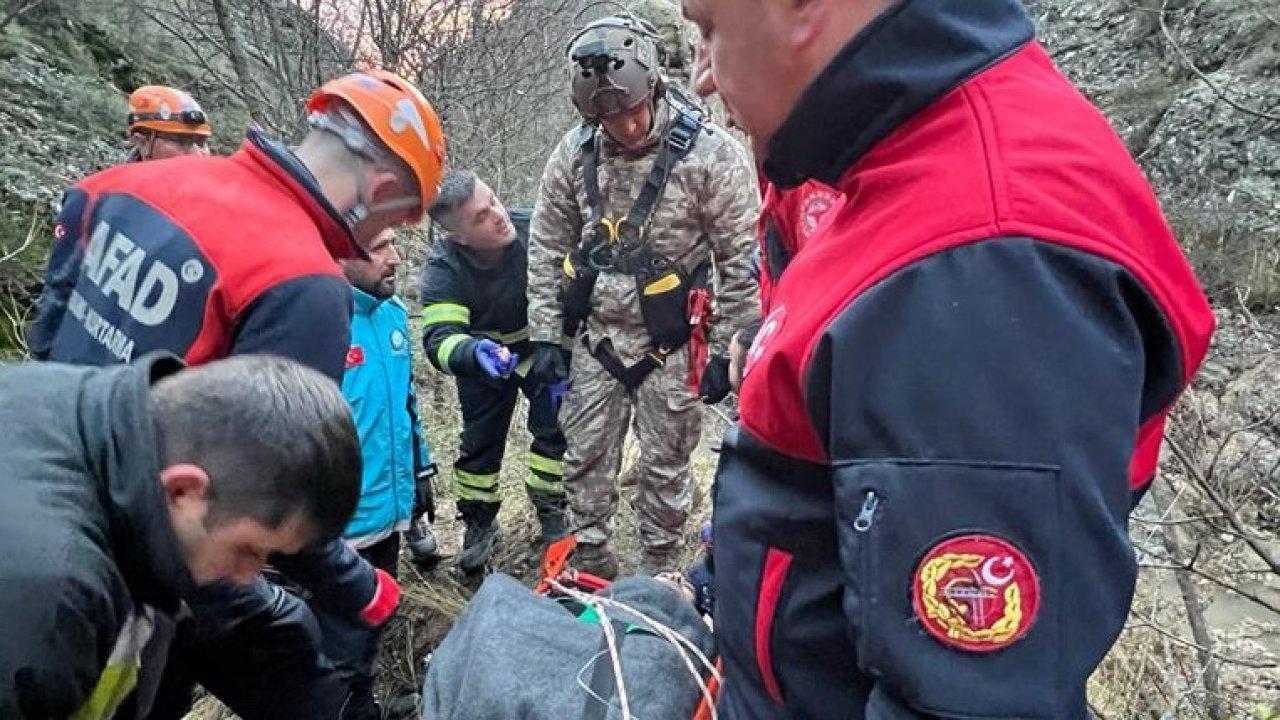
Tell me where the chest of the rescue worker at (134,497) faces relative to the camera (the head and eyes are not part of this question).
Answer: to the viewer's right

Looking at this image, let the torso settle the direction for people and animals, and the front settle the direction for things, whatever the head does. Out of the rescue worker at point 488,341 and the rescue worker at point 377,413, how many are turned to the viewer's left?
0

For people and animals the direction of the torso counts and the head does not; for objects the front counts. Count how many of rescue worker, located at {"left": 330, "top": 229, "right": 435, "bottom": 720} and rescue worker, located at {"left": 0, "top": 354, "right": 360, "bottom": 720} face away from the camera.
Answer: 0

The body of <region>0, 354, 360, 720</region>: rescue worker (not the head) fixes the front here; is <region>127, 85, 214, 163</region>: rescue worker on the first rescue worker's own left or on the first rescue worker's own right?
on the first rescue worker's own left

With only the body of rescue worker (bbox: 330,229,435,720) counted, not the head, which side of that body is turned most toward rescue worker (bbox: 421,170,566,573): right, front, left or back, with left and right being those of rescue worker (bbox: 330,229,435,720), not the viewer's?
left

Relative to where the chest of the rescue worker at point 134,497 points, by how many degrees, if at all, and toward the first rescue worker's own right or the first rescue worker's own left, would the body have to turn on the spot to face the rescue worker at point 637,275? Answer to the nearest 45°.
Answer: approximately 45° to the first rescue worker's own left

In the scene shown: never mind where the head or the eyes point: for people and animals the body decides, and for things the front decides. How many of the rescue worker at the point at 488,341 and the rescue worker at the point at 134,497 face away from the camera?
0

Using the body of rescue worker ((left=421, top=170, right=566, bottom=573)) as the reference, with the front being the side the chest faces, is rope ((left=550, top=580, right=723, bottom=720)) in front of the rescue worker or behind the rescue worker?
in front
